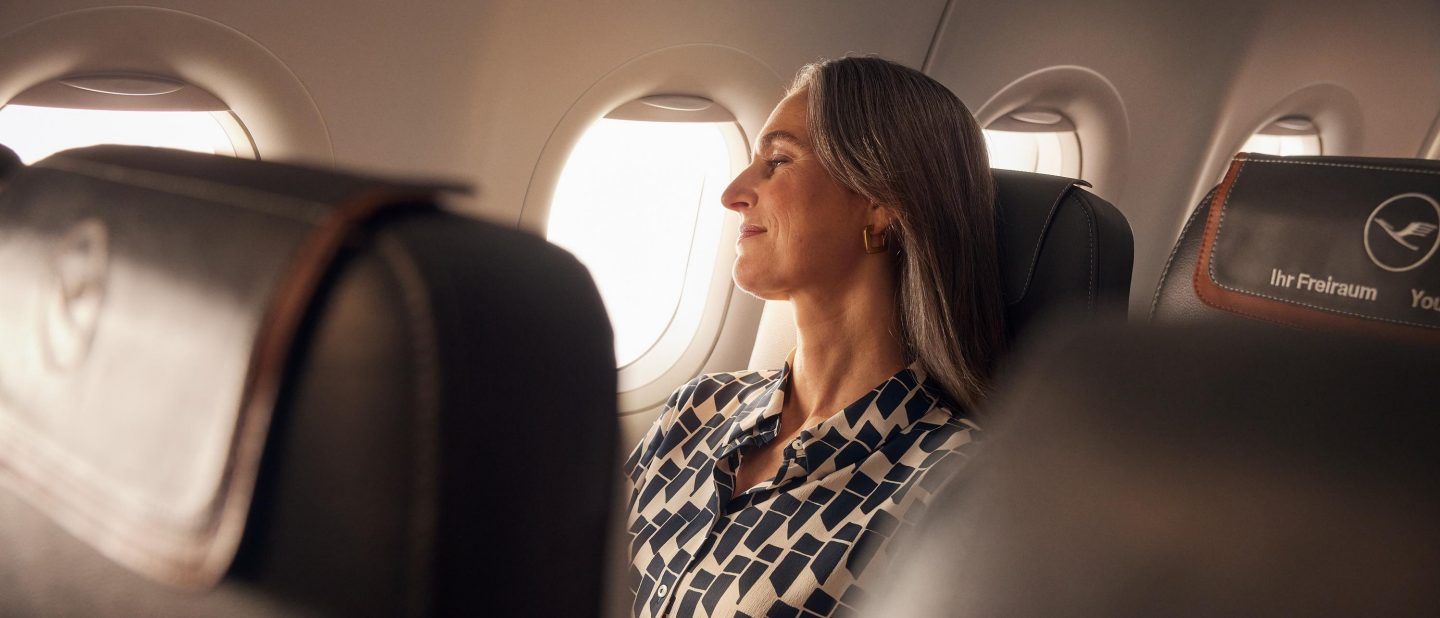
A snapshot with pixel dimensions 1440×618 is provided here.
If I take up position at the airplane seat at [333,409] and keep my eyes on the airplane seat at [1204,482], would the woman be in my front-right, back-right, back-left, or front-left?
front-left

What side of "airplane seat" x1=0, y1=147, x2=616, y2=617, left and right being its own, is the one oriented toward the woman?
back

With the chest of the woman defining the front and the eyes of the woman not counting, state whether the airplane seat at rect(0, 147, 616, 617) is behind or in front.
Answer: in front

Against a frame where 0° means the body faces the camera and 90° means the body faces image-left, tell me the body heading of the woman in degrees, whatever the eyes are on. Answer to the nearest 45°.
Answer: approximately 45°

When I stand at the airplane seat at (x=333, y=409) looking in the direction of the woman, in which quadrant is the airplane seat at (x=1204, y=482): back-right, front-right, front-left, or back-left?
front-right

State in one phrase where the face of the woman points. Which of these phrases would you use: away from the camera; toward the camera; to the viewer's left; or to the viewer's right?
to the viewer's left
